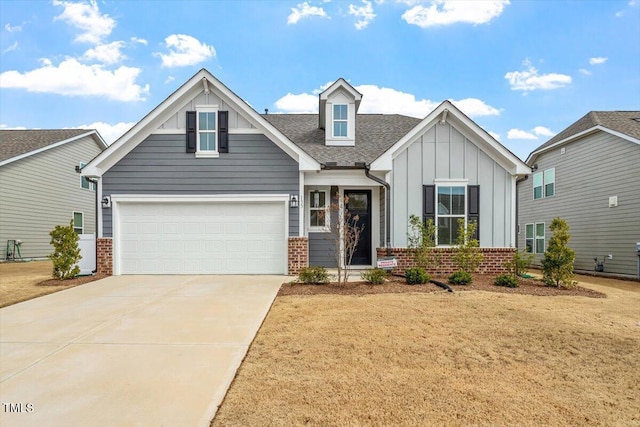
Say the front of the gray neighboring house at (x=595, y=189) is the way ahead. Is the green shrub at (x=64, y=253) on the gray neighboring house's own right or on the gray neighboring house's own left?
on the gray neighboring house's own right

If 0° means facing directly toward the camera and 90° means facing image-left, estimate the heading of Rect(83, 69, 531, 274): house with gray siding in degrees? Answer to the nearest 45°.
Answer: approximately 0°

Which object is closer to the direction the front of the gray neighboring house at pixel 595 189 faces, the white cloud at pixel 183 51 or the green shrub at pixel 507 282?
the green shrub
